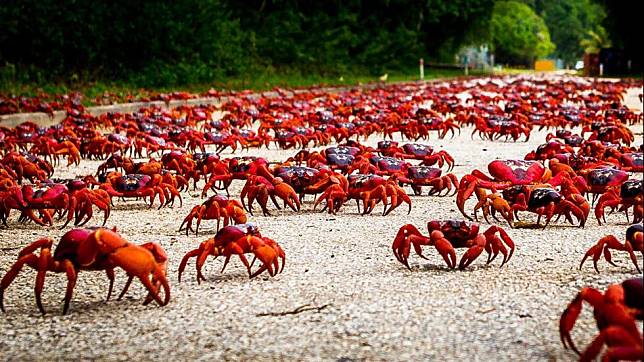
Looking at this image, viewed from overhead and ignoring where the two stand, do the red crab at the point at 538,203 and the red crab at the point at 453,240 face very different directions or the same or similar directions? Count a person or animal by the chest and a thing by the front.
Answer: same or similar directions

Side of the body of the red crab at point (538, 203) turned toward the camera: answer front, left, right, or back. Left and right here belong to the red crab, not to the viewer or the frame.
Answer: front

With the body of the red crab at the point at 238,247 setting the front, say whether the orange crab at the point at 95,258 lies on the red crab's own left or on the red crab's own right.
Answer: on the red crab's own right

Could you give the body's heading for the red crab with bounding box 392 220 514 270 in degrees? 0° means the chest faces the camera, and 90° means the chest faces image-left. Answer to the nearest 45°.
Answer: approximately 0°

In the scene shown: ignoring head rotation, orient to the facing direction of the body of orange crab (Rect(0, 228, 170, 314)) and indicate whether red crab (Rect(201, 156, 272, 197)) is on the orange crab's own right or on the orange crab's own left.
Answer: on the orange crab's own left

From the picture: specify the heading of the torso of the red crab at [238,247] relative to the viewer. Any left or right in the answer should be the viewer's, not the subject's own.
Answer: facing the viewer and to the right of the viewer
